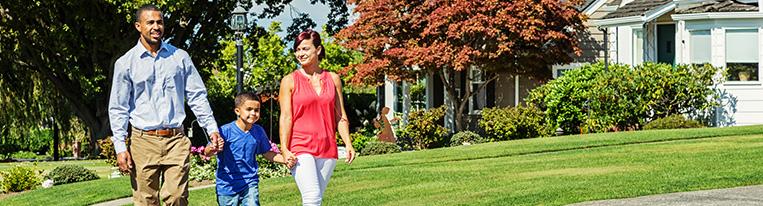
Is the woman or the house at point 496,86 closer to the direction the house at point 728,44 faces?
the woman

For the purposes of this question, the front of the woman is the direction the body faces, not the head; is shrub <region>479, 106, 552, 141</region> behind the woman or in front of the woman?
behind

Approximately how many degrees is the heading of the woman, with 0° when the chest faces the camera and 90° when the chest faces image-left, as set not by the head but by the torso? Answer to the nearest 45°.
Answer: approximately 0°

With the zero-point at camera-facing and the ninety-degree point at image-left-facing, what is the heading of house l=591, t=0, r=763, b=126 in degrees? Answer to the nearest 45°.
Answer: approximately 0°

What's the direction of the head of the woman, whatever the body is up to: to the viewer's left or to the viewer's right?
to the viewer's left

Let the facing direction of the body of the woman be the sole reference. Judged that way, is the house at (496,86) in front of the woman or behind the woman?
behind

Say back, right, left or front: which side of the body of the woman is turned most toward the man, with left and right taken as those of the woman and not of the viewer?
right

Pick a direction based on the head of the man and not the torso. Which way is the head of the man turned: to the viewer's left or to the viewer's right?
to the viewer's right

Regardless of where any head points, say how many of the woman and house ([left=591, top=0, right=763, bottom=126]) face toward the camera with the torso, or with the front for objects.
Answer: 2
